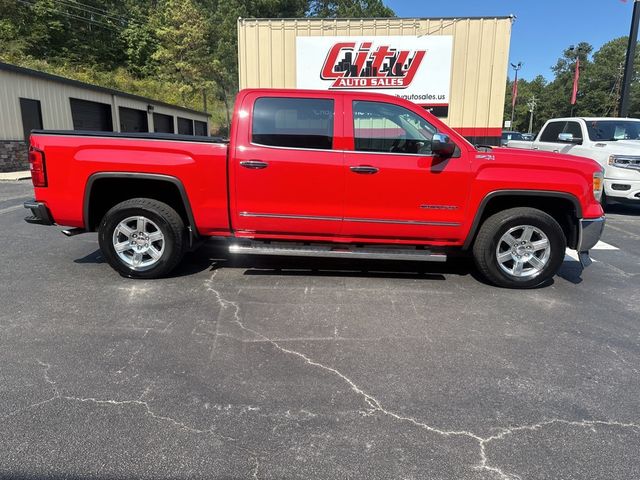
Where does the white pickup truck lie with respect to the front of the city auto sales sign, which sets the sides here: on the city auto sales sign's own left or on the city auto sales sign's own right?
on the city auto sales sign's own left

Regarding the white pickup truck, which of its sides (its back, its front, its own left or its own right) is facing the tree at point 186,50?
back

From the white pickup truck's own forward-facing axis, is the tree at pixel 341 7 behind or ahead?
behind

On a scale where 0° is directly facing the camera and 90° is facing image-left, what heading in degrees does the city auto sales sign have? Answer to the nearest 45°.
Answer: approximately 0°

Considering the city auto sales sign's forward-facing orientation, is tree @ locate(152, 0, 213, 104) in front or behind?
behind

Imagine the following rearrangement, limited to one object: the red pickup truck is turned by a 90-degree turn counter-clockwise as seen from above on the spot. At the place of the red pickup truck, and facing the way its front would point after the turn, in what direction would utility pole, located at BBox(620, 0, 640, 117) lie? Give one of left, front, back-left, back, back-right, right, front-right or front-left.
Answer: front-right

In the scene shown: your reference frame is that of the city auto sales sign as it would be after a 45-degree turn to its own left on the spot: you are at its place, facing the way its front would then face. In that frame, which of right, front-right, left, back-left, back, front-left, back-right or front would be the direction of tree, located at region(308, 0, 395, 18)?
back-left

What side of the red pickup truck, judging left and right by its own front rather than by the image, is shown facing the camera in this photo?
right

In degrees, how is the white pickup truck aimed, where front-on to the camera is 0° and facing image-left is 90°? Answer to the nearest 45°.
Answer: approximately 315°

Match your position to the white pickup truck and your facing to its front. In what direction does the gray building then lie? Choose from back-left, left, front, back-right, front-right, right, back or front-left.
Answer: back-right

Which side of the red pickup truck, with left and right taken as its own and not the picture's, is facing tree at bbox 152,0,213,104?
left
